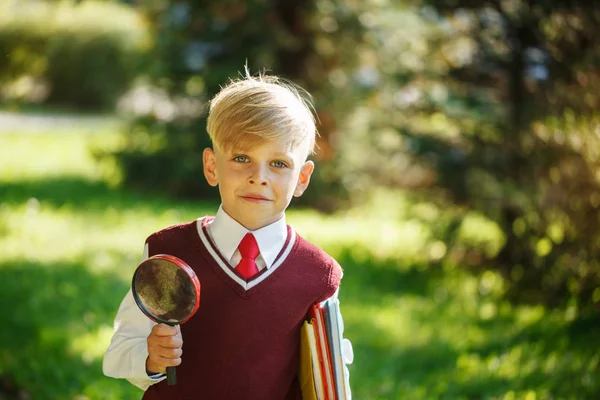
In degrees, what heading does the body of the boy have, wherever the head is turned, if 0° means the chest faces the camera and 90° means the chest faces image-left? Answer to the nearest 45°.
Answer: approximately 0°
